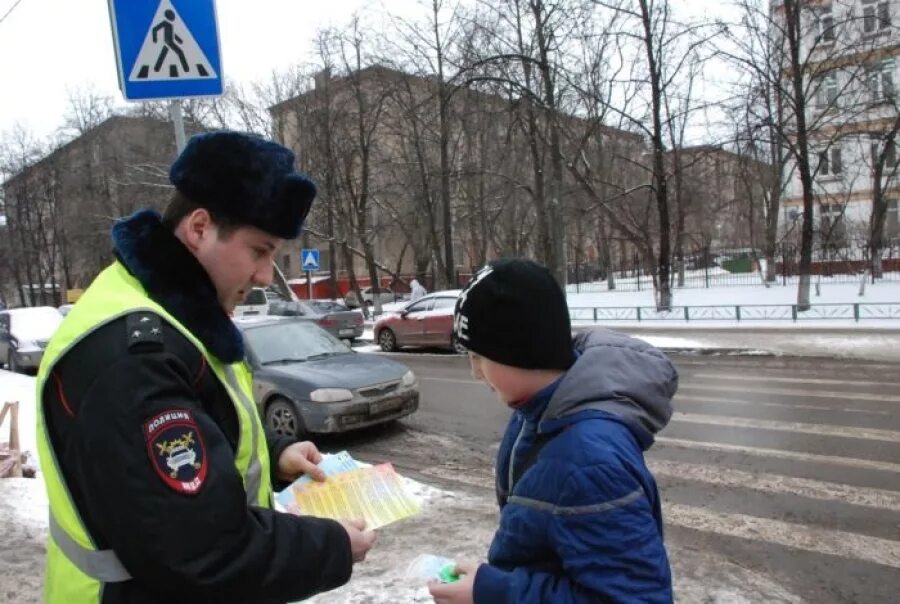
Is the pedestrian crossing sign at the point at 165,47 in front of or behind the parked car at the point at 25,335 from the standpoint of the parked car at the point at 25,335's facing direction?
in front

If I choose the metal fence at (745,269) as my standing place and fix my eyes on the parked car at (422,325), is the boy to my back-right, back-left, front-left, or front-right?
front-left

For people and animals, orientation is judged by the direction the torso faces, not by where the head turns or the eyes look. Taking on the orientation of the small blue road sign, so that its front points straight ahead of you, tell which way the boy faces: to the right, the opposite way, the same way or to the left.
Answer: to the right

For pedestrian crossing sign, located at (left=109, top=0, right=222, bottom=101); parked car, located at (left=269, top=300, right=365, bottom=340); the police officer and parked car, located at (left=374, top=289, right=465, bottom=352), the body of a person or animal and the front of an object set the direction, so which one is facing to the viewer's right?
the police officer

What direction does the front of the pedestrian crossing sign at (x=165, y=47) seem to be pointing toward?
toward the camera

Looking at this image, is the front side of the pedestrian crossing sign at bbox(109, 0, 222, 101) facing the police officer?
yes

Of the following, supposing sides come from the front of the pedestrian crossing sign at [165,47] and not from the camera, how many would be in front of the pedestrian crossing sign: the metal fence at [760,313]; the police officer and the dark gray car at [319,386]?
1

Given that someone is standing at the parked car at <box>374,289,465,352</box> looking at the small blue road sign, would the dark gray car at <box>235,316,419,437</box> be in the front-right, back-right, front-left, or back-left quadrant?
back-left

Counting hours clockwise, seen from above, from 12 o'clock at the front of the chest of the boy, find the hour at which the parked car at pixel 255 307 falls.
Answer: The parked car is roughly at 2 o'clock from the boy.

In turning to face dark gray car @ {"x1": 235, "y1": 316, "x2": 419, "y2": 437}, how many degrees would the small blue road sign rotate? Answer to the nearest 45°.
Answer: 0° — it already faces it

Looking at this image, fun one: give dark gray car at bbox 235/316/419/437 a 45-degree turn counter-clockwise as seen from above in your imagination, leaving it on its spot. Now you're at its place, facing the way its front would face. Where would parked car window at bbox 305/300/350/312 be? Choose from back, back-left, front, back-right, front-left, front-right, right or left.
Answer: left

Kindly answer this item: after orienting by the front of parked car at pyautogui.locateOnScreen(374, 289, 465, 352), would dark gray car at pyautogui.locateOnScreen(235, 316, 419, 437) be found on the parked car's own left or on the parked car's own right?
on the parked car's own left

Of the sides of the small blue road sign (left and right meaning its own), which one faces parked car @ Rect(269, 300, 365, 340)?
front

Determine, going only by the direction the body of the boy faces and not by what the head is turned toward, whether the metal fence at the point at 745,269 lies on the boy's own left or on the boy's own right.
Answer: on the boy's own right

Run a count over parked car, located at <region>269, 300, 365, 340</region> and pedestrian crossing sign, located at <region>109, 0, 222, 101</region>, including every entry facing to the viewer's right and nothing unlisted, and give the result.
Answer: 0

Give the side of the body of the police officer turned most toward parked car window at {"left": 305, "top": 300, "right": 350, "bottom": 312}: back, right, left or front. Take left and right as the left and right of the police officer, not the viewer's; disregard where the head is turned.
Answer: left

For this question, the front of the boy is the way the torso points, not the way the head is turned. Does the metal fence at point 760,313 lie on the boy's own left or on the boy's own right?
on the boy's own right

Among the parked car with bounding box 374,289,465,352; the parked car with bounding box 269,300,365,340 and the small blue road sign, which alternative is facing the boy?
the small blue road sign

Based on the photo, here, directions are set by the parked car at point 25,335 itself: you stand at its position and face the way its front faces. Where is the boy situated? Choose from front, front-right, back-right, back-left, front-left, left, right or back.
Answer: front-right
